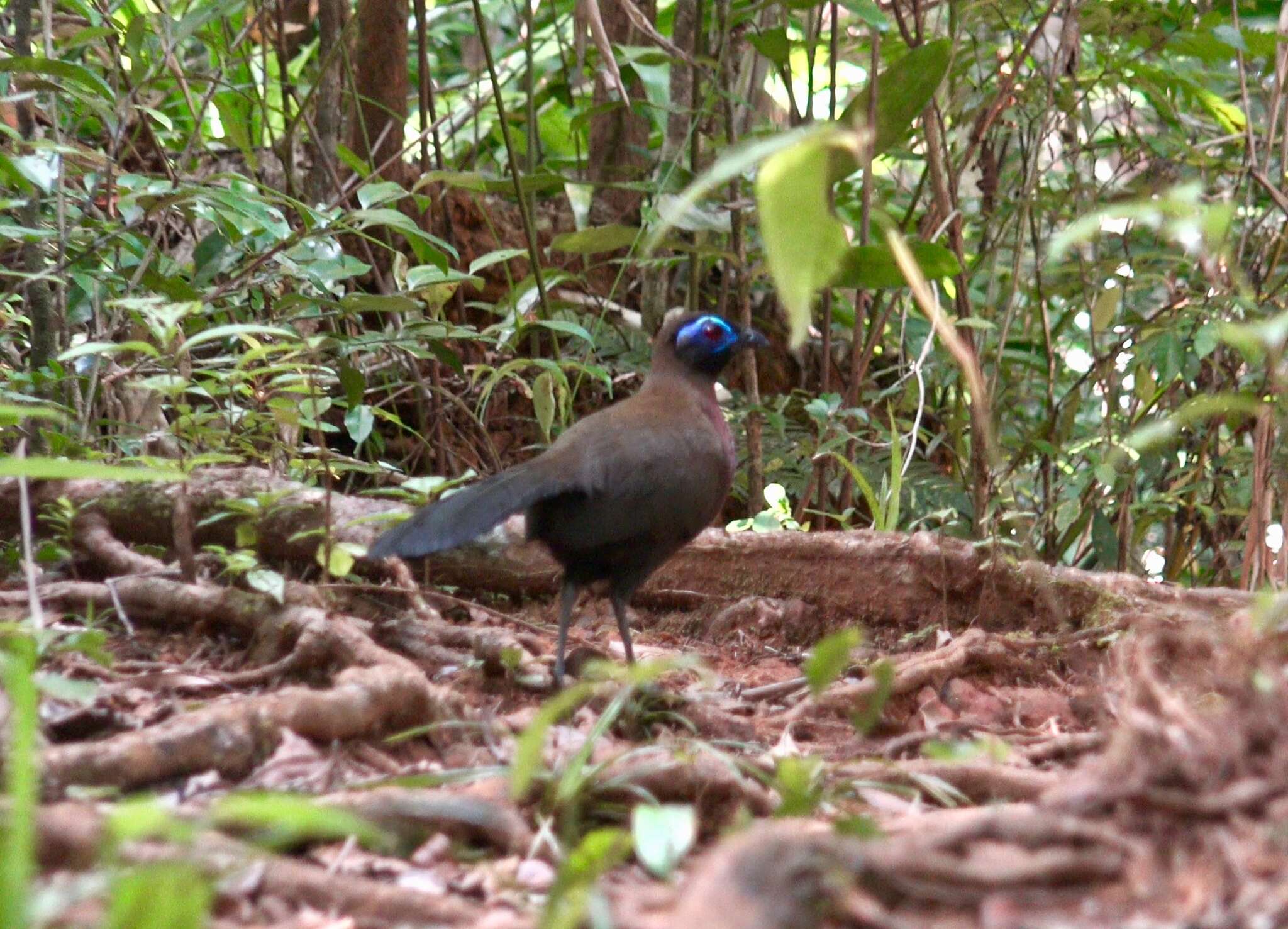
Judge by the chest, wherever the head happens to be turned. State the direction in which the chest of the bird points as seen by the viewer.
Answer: to the viewer's right

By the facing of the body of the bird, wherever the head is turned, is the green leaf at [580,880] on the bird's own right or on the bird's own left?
on the bird's own right

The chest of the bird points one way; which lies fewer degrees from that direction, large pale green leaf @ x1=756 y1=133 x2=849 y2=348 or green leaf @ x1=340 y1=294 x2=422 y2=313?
the large pale green leaf

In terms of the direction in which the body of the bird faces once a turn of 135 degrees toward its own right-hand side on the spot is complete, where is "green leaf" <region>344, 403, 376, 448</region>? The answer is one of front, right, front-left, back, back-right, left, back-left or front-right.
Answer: right

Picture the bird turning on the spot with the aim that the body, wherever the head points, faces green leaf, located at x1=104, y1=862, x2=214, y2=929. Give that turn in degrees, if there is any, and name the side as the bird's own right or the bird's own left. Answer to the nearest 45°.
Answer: approximately 90° to the bird's own right

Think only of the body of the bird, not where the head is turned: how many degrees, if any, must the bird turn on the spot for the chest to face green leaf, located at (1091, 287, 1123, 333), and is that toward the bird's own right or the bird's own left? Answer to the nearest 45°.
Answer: approximately 45° to the bird's own left

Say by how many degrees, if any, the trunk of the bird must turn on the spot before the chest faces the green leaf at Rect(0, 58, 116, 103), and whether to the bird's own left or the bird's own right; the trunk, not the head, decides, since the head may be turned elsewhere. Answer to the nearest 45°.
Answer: approximately 180°

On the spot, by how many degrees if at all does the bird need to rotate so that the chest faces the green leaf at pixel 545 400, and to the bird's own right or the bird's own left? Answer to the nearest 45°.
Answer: approximately 90° to the bird's own left

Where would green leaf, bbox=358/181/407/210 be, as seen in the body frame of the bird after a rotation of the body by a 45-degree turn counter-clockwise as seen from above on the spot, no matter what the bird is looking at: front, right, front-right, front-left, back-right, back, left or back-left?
left

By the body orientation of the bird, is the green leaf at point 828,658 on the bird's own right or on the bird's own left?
on the bird's own right

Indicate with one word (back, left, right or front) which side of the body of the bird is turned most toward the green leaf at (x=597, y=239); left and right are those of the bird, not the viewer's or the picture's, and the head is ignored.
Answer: left

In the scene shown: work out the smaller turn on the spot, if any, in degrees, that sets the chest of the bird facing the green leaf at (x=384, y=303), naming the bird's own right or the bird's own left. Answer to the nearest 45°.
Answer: approximately 135° to the bird's own left
